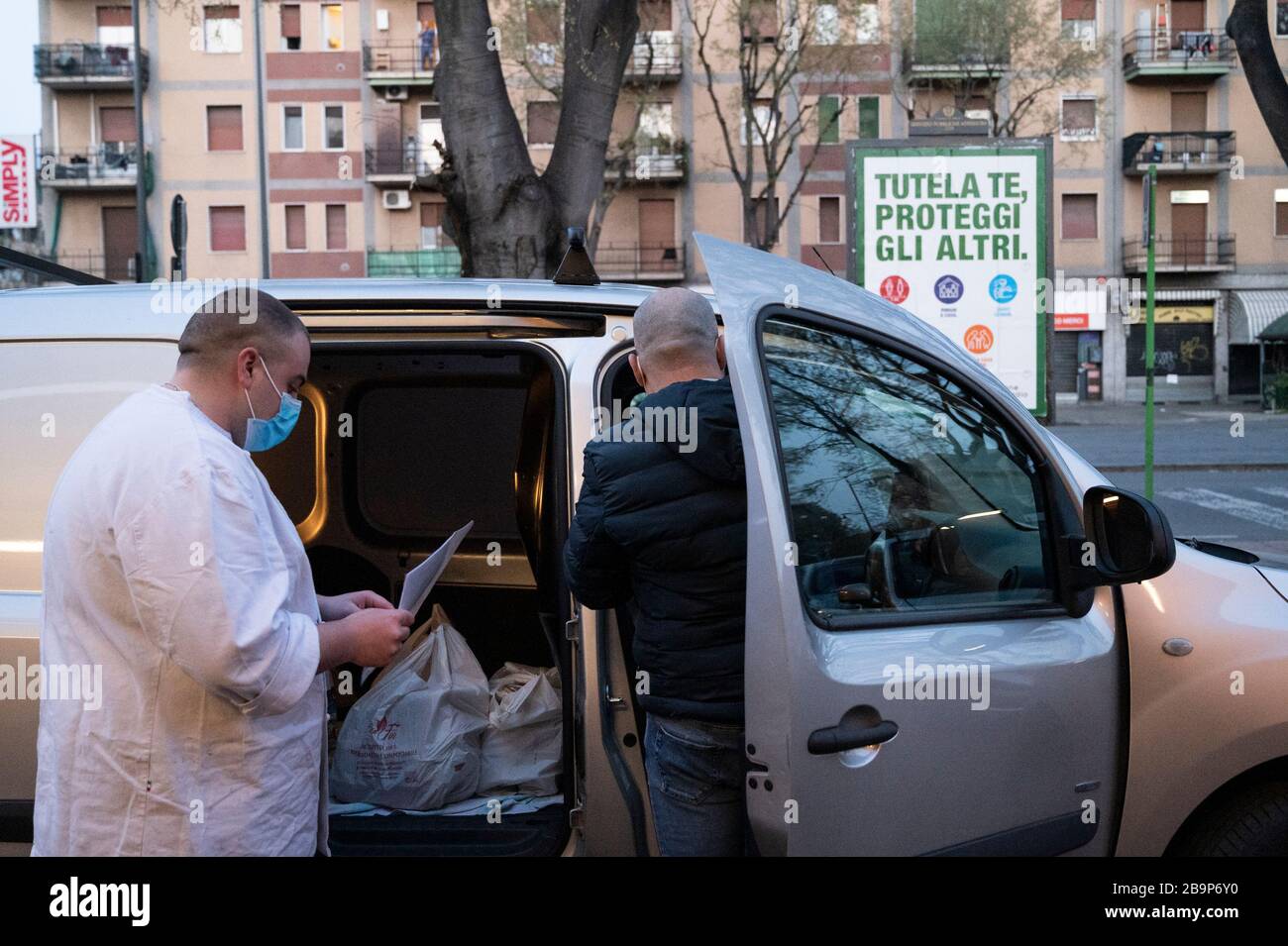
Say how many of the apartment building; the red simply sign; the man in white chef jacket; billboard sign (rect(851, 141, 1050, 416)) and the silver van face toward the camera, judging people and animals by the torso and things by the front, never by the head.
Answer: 3

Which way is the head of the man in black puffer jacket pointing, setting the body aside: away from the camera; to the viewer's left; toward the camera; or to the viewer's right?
away from the camera

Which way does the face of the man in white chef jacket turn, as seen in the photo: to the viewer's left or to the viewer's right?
to the viewer's right

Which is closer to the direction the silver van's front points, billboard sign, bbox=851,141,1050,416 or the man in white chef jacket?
the billboard sign

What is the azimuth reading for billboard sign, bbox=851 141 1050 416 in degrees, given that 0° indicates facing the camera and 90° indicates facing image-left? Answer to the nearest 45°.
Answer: approximately 0°

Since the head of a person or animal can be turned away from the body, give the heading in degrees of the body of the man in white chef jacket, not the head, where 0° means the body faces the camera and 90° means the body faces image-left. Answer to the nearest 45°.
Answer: approximately 270°

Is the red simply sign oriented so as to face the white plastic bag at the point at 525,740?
yes

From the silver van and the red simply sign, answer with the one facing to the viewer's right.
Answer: the silver van

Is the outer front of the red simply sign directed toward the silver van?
yes
